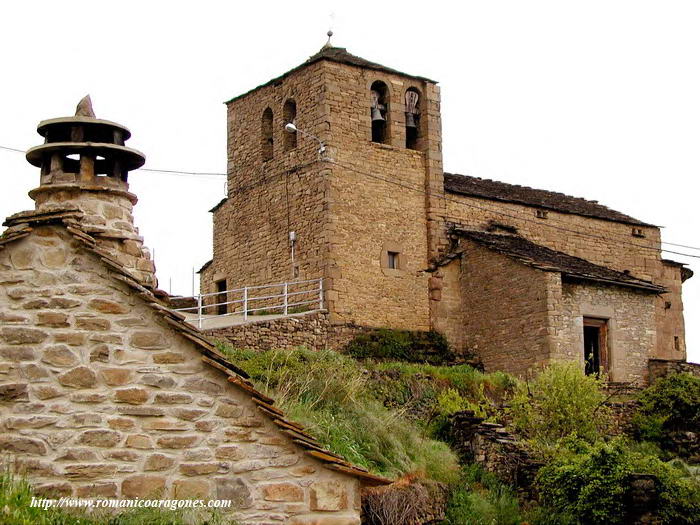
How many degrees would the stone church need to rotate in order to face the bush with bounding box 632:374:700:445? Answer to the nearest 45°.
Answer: approximately 45° to its left

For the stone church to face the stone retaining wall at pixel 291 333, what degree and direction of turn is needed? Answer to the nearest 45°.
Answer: approximately 90° to its right

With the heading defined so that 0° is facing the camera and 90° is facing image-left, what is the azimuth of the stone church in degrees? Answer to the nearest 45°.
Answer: approximately 315°

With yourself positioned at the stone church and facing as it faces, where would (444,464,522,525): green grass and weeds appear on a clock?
The green grass and weeds is roughly at 1 o'clock from the stone church.

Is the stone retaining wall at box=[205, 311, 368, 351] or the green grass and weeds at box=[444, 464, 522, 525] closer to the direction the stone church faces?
the green grass and weeds

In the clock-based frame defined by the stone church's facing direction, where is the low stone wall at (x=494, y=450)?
The low stone wall is roughly at 1 o'clock from the stone church.
